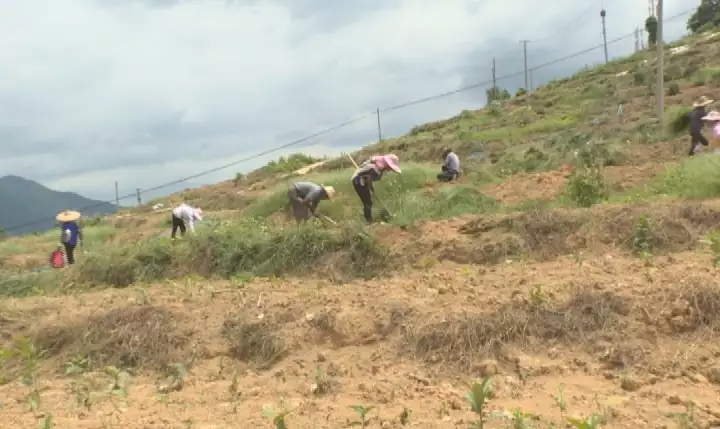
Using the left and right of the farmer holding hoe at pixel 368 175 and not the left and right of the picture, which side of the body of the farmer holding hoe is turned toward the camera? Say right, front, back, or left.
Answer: right

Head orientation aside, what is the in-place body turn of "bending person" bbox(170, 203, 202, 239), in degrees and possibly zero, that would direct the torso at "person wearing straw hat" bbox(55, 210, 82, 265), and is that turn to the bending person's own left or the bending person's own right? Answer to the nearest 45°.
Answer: approximately 180°

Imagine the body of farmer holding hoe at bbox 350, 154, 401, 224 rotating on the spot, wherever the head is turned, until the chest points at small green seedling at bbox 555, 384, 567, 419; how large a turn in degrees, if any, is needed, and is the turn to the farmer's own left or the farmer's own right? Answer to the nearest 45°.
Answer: approximately 90° to the farmer's own right

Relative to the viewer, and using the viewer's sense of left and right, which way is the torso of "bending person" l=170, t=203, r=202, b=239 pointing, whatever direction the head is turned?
facing to the right of the viewer

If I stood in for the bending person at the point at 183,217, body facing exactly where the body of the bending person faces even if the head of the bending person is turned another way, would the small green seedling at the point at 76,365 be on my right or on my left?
on my right

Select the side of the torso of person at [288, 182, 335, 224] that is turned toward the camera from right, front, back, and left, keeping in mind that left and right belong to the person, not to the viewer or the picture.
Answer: right

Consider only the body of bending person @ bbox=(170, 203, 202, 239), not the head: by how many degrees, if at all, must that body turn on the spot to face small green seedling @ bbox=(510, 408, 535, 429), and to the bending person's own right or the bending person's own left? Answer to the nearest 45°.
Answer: approximately 90° to the bending person's own right

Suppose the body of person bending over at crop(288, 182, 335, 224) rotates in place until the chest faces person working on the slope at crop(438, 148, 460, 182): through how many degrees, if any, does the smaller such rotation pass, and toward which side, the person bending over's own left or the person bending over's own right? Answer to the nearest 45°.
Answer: approximately 45° to the person bending over's own left
